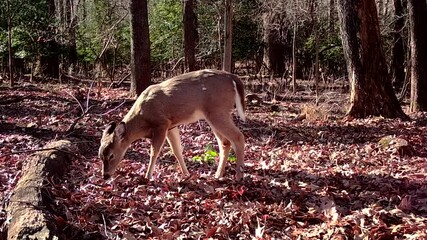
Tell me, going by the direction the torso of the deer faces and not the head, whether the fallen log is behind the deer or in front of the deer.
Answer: in front

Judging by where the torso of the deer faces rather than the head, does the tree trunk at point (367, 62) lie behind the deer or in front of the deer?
behind

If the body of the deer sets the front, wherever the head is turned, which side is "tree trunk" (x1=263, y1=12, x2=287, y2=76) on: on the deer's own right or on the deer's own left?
on the deer's own right

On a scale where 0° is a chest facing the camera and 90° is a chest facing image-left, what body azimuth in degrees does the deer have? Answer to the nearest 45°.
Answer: approximately 90°

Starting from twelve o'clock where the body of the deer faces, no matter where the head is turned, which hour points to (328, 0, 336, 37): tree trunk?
The tree trunk is roughly at 4 o'clock from the deer.

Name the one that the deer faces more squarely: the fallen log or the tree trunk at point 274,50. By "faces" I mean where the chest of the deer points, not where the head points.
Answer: the fallen log

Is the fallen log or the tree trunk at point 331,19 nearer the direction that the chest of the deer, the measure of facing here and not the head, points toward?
the fallen log
